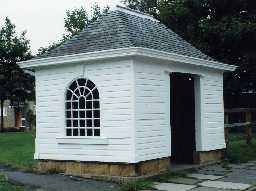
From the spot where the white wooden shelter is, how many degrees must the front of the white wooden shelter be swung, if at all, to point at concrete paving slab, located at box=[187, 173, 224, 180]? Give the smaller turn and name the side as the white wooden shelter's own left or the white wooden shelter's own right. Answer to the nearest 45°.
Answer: approximately 45° to the white wooden shelter's own left

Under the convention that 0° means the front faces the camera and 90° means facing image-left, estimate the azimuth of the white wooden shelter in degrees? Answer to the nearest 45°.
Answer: approximately 315°

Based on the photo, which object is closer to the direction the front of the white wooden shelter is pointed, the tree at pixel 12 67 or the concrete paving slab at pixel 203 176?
the concrete paving slab

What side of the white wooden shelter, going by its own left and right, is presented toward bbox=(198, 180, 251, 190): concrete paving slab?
front

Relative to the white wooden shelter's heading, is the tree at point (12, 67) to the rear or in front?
to the rear

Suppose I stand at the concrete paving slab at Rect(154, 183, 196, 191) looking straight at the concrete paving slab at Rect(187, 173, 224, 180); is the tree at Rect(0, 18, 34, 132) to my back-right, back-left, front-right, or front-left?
front-left

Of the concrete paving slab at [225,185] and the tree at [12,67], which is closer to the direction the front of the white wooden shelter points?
the concrete paving slab
